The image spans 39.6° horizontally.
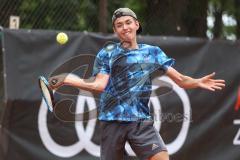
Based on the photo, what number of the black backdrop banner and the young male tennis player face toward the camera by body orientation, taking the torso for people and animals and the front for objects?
2

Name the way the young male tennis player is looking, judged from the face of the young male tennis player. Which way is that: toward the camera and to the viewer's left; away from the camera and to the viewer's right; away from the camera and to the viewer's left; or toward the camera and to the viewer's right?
toward the camera and to the viewer's left

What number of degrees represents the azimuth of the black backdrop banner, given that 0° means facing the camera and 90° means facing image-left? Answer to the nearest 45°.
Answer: approximately 0°

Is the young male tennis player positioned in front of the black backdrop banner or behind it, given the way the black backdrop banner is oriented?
in front

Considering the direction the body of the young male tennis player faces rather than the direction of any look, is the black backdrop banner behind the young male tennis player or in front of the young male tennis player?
behind
